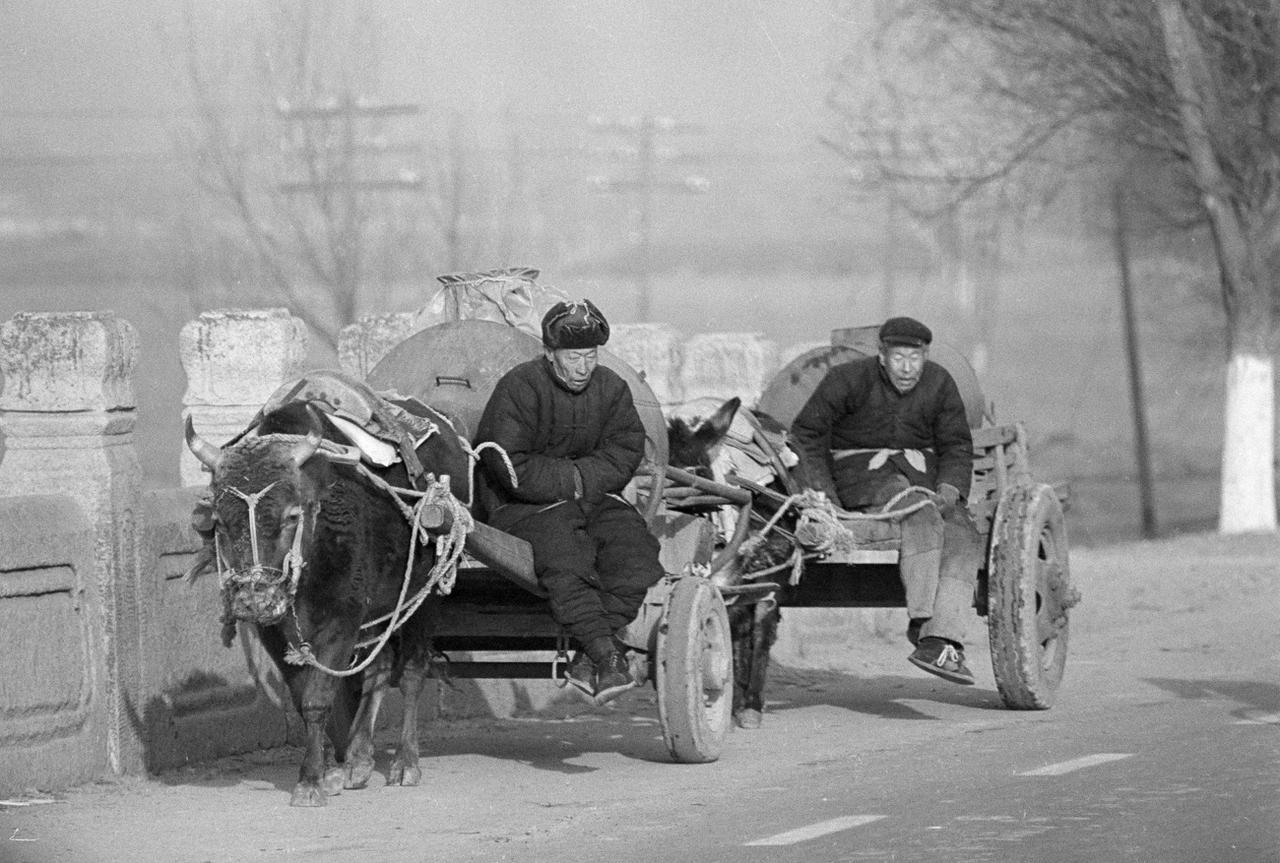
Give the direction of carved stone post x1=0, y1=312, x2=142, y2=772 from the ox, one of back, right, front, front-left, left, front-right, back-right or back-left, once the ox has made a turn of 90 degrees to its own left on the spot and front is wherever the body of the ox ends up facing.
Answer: back

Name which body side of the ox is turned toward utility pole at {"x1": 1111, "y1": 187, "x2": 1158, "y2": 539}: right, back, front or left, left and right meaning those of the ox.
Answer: back

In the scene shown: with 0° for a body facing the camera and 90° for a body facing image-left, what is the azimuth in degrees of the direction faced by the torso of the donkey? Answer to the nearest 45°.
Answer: approximately 45°

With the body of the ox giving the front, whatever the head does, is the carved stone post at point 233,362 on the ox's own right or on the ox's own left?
on the ox's own right

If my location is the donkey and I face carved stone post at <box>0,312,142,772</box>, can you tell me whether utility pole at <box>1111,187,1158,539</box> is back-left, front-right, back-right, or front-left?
back-right

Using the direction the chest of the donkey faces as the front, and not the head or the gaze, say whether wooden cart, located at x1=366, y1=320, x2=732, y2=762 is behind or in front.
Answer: in front

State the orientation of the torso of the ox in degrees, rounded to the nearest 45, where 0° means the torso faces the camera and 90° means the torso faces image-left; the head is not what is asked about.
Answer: approximately 45°

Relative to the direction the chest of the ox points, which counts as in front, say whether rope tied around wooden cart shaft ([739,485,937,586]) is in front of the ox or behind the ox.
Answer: behind

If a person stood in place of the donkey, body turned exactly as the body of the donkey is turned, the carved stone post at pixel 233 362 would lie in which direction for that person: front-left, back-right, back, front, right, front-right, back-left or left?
front-right

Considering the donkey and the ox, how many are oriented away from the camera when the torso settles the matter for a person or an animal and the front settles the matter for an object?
0
